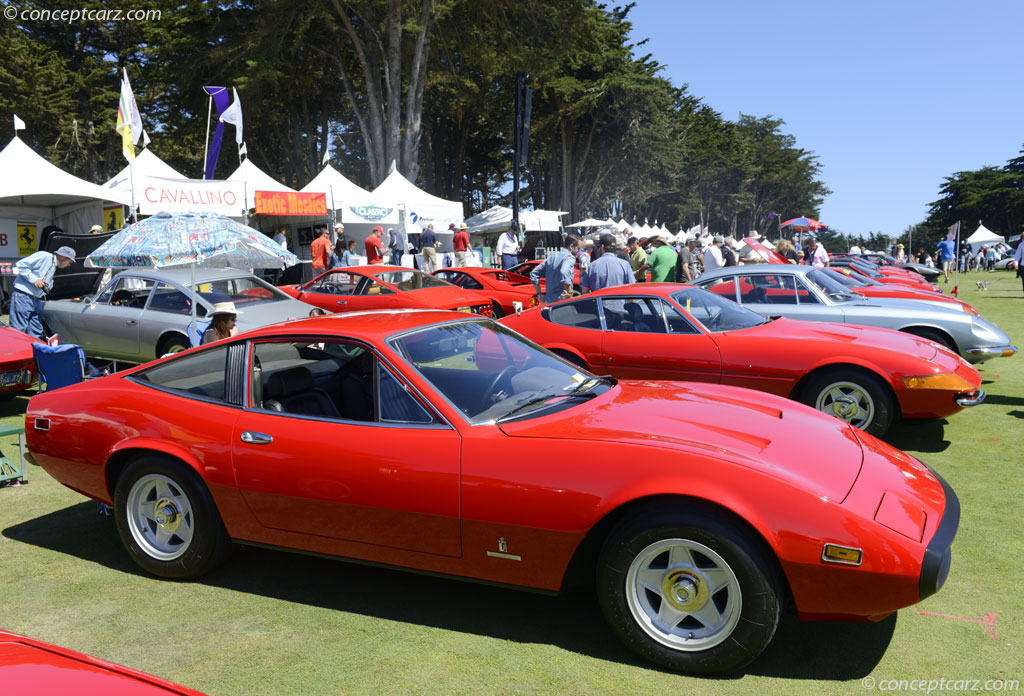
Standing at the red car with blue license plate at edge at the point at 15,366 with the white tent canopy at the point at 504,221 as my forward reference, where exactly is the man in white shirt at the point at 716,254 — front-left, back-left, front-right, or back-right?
front-right

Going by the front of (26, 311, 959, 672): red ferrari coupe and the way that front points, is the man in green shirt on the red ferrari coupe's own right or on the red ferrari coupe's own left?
on the red ferrari coupe's own left

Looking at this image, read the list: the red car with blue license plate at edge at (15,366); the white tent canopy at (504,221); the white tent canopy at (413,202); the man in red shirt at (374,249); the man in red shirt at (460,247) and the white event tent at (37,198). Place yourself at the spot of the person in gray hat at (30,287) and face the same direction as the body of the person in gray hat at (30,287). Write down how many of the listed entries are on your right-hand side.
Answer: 1

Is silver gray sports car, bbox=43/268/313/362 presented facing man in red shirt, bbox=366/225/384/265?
no

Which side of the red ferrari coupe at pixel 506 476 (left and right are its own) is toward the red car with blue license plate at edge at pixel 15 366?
back

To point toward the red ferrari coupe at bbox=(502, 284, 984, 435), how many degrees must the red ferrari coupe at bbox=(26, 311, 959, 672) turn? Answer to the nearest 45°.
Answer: approximately 90° to its left

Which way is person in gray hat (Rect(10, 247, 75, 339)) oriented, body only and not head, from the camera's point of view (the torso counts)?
to the viewer's right

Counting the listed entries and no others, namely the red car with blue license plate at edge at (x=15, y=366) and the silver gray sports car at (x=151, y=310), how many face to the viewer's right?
0
